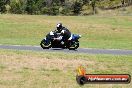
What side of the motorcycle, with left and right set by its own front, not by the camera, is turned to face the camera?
left
